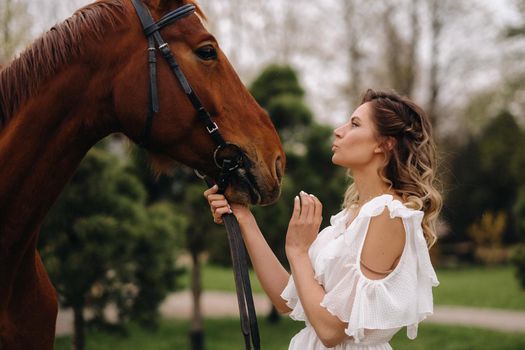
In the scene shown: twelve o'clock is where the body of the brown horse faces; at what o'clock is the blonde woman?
The blonde woman is roughly at 12 o'clock from the brown horse.

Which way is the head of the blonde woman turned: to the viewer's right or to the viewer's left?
to the viewer's left

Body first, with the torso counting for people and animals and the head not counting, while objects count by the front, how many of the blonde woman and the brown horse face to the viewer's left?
1

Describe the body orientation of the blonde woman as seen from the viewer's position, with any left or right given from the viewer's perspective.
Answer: facing to the left of the viewer

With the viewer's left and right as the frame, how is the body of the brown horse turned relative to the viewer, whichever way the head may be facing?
facing to the right of the viewer

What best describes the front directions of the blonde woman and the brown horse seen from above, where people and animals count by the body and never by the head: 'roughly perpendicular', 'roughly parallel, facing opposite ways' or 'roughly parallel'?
roughly parallel, facing opposite ways

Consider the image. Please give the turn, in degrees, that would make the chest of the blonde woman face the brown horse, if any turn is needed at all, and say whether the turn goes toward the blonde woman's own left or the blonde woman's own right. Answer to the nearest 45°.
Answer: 0° — they already face it
